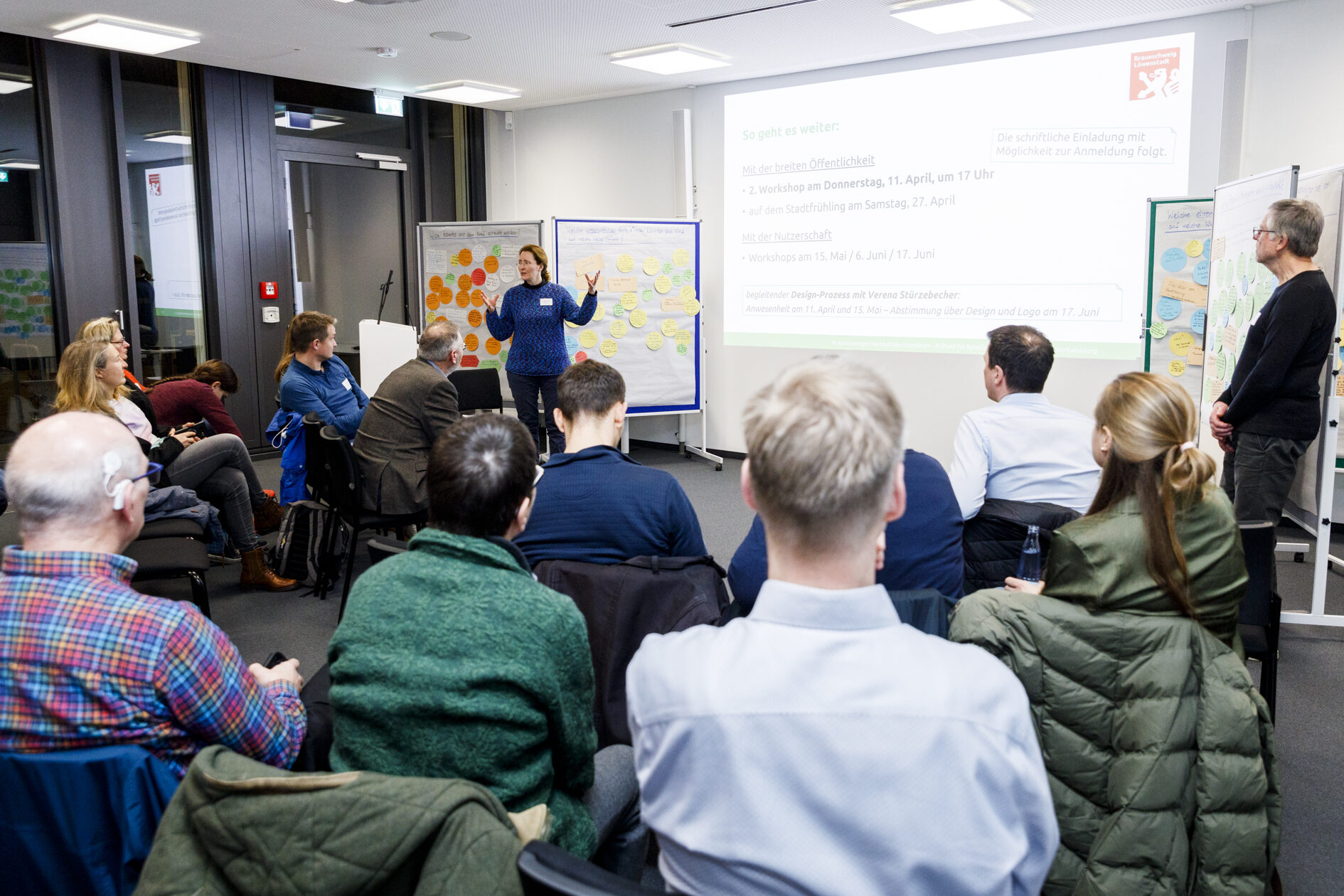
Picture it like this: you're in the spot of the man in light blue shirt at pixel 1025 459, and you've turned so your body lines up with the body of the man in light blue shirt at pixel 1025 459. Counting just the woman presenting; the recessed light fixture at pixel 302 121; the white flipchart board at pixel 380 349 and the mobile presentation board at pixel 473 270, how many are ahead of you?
4

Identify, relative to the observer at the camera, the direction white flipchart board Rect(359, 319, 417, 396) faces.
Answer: facing the viewer and to the right of the viewer

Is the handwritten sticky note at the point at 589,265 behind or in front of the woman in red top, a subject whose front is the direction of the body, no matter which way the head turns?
in front

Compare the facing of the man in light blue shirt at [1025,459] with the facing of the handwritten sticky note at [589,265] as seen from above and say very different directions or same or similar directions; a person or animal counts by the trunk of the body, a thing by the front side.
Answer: very different directions

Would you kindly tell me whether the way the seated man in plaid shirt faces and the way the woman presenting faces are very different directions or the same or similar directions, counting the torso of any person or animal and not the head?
very different directions

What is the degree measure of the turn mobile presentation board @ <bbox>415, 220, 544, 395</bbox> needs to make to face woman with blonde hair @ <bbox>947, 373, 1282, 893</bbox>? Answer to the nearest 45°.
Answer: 0° — it already faces them

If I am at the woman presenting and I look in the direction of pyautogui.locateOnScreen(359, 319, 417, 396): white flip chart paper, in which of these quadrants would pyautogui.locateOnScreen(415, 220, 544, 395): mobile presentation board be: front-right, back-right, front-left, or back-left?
front-right

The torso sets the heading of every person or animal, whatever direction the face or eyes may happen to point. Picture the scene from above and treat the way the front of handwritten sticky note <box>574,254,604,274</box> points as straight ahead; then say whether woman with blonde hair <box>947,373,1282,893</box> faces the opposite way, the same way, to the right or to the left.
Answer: the opposite way

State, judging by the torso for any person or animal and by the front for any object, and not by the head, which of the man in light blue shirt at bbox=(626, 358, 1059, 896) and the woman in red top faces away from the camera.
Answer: the man in light blue shirt

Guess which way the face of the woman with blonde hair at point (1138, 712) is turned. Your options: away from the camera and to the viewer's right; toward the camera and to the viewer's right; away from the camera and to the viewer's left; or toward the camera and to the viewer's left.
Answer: away from the camera and to the viewer's left

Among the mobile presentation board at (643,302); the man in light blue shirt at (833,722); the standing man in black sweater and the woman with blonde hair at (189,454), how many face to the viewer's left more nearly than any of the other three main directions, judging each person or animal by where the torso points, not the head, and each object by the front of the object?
1

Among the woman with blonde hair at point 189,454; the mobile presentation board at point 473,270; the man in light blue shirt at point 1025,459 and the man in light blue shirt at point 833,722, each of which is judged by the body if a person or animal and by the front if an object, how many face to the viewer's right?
1

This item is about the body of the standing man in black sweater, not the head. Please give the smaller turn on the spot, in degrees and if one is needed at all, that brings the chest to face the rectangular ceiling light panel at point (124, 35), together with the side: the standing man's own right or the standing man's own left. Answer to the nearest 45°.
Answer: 0° — they already face it

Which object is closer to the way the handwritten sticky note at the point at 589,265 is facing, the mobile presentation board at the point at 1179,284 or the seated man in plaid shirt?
the seated man in plaid shirt

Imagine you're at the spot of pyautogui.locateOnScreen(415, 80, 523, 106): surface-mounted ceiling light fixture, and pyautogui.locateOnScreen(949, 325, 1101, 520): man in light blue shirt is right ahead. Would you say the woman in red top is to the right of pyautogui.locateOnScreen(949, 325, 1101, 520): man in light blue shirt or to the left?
right

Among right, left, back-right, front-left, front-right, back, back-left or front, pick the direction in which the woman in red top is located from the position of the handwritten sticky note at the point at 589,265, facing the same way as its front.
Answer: front-right

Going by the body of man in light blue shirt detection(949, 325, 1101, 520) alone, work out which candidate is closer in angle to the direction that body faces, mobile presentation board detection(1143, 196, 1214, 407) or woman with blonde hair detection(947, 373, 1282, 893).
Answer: the mobile presentation board

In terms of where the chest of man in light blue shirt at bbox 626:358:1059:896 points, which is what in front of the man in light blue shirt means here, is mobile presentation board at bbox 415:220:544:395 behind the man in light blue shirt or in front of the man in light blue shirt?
in front

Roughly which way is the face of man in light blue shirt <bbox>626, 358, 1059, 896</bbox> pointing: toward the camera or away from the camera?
away from the camera

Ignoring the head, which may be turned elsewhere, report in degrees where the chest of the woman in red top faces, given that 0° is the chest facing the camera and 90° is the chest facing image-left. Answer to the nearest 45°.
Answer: approximately 270°

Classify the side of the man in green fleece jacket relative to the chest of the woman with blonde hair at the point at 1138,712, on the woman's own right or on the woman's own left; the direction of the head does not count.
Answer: on the woman's own left
